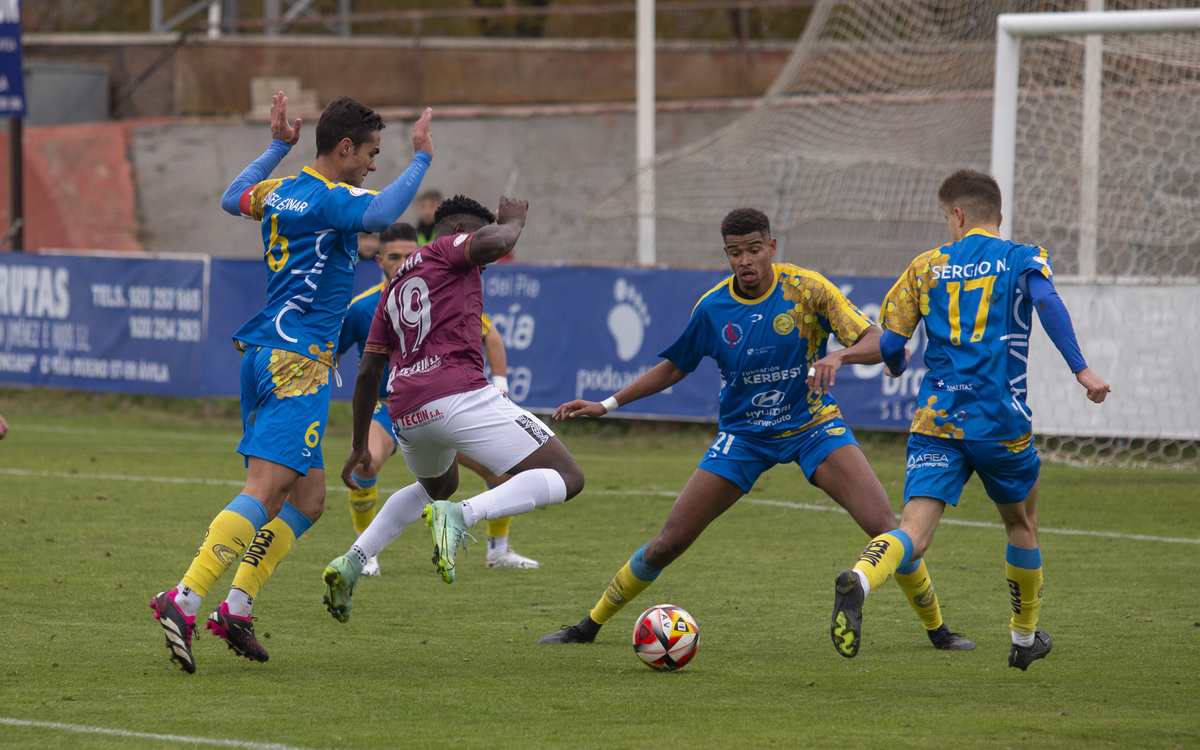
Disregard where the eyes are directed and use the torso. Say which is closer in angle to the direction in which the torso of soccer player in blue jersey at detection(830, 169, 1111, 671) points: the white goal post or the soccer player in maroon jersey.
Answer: the white goal post

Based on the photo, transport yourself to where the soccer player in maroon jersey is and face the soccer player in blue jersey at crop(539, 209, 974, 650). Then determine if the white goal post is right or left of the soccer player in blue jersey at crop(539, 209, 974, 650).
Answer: left

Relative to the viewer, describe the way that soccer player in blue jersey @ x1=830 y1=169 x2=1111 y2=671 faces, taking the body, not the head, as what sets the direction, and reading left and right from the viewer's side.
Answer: facing away from the viewer

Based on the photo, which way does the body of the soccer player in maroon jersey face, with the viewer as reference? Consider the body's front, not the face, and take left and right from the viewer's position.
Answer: facing away from the viewer and to the right of the viewer

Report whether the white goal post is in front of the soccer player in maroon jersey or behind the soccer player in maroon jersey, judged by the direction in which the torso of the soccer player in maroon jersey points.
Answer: in front

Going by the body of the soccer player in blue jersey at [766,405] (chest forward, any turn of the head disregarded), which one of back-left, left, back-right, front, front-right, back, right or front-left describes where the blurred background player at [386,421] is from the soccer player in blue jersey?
back-right

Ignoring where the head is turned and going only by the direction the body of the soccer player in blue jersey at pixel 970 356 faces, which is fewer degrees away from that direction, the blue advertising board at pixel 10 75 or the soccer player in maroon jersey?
the blue advertising board

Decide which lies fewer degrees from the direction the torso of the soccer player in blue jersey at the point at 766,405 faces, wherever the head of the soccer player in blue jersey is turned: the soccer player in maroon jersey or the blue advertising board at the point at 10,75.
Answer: the soccer player in maroon jersey

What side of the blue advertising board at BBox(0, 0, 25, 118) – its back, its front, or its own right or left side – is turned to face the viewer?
front

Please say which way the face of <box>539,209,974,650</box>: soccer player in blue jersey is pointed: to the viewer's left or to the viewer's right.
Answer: to the viewer's left

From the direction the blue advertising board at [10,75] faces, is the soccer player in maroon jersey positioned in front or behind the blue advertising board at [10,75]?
in front

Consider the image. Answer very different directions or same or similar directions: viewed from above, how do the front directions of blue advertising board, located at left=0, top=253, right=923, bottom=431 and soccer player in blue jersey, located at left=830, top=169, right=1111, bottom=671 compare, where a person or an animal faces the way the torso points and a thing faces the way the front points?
very different directions

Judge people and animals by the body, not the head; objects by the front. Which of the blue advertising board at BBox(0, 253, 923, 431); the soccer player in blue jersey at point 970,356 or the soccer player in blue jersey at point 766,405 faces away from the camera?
the soccer player in blue jersey at point 970,356

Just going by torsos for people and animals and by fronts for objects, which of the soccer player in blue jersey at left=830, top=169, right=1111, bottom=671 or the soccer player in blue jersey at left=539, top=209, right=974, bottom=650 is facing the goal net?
the soccer player in blue jersey at left=830, top=169, right=1111, bottom=671

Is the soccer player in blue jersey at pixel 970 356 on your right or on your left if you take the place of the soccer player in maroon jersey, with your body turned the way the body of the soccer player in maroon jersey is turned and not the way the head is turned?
on your right

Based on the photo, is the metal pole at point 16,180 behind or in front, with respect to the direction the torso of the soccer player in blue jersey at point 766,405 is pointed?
behind
